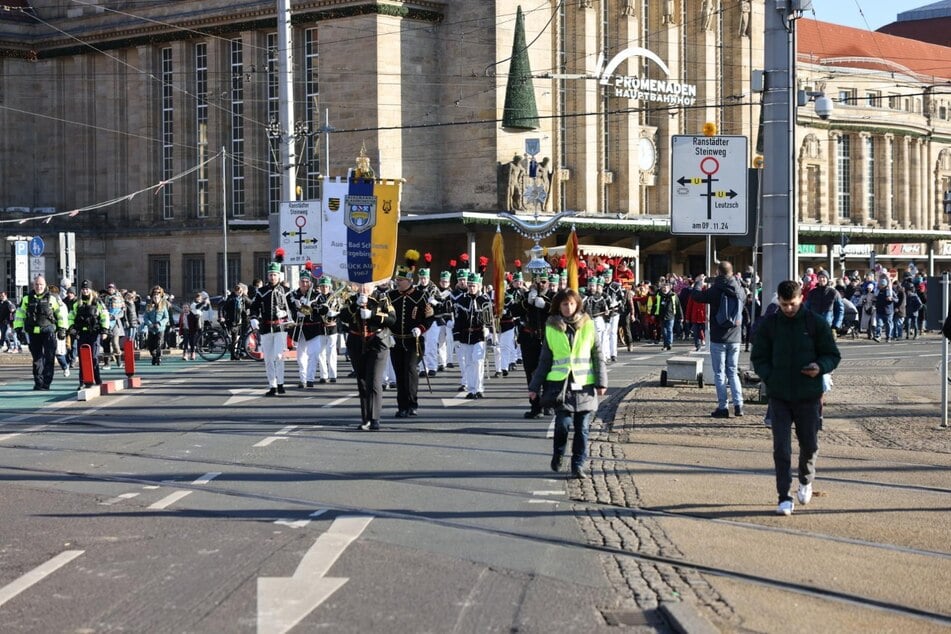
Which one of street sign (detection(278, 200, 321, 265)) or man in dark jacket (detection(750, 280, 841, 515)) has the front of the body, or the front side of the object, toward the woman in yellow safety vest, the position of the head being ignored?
the street sign

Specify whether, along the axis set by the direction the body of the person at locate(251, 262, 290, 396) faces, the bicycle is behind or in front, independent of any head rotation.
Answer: behind

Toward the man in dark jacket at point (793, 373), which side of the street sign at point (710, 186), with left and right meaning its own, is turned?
front

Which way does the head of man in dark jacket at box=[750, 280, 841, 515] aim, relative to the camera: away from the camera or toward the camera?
toward the camera

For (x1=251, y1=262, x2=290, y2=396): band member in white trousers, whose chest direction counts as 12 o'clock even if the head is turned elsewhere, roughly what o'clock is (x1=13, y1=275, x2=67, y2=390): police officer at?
(x1=13, y1=275, x2=67, y2=390): police officer is roughly at 4 o'clock from (x1=251, y1=262, x2=290, y2=396): band member in white trousers.

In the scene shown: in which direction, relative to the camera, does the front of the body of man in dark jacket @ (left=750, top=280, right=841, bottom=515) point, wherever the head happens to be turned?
toward the camera

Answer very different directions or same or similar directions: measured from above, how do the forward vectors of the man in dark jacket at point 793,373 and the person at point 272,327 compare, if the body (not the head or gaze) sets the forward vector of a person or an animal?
same or similar directions

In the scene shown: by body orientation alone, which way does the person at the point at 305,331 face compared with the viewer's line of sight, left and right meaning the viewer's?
facing the viewer

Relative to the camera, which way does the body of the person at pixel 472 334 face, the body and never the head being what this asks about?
toward the camera

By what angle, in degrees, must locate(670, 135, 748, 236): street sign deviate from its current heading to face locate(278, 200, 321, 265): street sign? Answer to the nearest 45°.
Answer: approximately 135° to its right

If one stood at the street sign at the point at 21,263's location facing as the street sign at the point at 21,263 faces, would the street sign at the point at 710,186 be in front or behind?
in front

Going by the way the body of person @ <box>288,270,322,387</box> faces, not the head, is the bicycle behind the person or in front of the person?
behind

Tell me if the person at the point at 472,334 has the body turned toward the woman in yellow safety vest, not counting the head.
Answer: yes

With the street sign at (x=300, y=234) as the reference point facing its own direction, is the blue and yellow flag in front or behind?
in front
